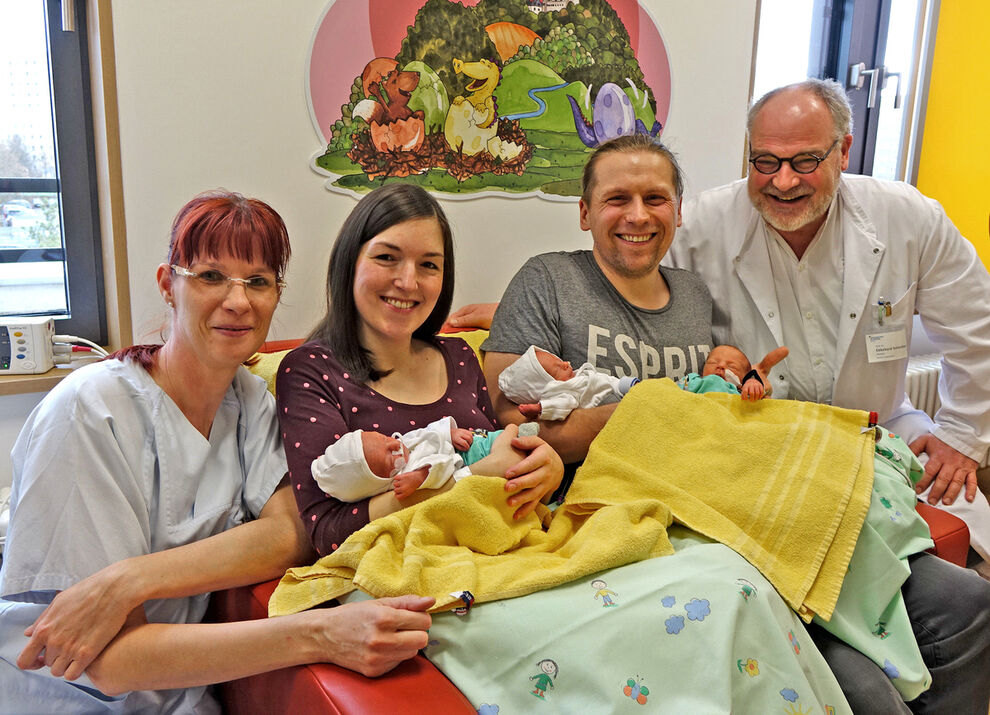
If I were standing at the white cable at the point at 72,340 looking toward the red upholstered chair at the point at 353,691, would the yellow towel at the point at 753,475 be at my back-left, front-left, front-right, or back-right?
front-left

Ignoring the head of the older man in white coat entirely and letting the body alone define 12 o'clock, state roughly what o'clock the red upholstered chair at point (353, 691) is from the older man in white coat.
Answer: The red upholstered chair is roughly at 1 o'clock from the older man in white coat.

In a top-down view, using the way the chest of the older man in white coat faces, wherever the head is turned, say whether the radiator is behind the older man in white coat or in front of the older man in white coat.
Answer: behind

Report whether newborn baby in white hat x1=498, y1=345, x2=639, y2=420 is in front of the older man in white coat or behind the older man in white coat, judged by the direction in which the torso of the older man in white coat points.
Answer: in front

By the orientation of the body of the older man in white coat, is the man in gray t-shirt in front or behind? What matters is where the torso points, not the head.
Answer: in front

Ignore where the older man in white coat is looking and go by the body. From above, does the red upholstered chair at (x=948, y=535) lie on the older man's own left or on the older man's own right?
on the older man's own left

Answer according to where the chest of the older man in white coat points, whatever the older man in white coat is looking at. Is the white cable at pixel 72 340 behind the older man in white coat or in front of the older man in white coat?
in front

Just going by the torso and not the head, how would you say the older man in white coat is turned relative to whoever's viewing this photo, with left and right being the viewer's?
facing the viewer and to the left of the viewer
